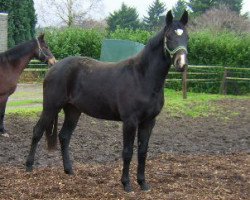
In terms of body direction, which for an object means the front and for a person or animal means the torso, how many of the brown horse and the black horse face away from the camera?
0

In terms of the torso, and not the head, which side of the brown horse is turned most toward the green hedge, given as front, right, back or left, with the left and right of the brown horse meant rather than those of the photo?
left

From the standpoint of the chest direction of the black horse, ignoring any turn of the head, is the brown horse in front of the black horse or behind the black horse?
behind

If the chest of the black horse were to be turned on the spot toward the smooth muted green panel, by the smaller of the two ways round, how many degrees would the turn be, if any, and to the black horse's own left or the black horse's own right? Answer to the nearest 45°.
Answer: approximately 135° to the black horse's own left

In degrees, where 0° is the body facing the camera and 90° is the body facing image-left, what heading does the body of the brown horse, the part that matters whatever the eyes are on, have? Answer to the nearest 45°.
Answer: approximately 270°

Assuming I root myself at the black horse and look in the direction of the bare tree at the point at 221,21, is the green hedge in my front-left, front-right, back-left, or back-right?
front-left

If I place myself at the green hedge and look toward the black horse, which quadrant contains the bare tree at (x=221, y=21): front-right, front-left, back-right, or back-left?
back-left

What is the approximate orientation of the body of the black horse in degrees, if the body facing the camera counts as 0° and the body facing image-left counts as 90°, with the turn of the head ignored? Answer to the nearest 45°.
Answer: approximately 315°
